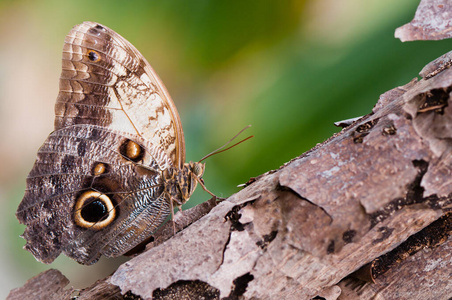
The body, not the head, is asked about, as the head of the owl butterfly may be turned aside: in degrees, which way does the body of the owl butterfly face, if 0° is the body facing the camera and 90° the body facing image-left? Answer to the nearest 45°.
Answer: approximately 270°
